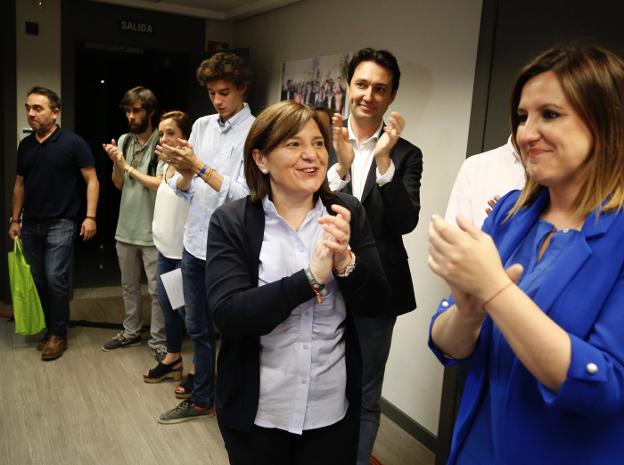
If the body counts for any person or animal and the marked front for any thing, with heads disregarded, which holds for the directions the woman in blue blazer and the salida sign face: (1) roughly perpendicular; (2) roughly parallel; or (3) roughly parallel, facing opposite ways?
roughly perpendicular

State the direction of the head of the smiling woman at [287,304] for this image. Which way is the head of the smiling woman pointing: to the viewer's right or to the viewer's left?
to the viewer's right

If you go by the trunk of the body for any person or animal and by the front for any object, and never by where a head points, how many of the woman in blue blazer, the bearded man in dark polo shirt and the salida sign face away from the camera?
0

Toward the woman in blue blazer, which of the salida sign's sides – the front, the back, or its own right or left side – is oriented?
front

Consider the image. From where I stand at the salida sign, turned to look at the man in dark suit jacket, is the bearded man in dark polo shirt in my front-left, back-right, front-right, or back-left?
front-right

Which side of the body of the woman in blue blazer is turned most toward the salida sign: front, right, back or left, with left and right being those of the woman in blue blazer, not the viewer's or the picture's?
right

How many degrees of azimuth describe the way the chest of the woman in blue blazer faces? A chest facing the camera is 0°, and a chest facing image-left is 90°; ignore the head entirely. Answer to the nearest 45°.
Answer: approximately 45°

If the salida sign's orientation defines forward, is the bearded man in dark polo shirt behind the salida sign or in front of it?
in front

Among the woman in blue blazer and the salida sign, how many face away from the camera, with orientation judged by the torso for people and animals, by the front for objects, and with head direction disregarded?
0

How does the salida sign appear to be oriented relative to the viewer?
toward the camera

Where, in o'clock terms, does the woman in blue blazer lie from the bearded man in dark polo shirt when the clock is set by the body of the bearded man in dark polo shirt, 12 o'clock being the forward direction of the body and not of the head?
The woman in blue blazer is roughly at 10 o'clock from the bearded man in dark polo shirt.

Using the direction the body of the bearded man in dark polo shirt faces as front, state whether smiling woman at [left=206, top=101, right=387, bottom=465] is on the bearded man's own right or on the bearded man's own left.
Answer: on the bearded man's own left

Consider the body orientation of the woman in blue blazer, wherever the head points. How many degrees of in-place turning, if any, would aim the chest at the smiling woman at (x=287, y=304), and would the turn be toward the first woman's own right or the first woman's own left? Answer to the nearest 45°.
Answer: approximately 90° to the first woman's own right

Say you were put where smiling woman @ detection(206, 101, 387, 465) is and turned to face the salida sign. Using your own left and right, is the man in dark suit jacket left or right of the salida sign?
right

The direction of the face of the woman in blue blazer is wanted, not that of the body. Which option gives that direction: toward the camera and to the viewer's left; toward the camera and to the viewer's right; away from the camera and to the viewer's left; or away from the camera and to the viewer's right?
toward the camera and to the viewer's left
